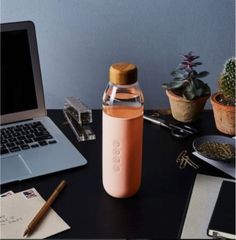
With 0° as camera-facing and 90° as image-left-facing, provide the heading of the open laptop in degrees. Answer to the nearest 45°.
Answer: approximately 315°
